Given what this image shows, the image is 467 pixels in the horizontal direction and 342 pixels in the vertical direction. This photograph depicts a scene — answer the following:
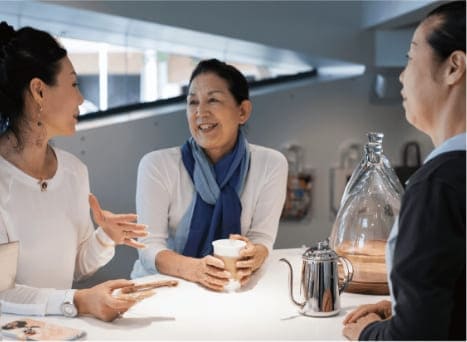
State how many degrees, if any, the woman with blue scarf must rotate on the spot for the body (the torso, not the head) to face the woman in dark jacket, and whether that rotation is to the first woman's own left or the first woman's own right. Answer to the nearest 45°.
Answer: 0° — they already face them

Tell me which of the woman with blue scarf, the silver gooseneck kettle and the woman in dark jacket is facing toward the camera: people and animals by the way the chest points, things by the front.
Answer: the woman with blue scarf

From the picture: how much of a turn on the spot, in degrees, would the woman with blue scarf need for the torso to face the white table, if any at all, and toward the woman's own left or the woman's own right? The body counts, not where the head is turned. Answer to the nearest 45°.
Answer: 0° — they already face it

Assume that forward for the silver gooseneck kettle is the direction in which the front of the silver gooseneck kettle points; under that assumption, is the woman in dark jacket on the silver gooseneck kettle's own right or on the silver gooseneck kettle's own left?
on the silver gooseneck kettle's own left

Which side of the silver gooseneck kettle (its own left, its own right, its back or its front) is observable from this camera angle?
left

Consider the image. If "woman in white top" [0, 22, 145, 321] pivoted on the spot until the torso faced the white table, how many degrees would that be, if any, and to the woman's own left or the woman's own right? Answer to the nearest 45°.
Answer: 0° — they already face it

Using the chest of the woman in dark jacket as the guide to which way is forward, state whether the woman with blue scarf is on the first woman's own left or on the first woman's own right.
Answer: on the first woman's own right

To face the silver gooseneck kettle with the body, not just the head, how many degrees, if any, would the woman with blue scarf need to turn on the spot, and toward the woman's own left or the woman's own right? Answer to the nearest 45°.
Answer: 0° — they already face it

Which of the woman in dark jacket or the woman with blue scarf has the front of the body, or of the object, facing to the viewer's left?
the woman in dark jacket

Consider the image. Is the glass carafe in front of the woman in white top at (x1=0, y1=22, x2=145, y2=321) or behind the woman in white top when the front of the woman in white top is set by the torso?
in front

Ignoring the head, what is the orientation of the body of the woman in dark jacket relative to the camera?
to the viewer's left

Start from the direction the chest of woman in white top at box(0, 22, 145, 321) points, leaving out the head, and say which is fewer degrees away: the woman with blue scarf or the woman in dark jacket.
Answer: the woman in dark jacket

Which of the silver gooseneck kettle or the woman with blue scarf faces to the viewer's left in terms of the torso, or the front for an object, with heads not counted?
the silver gooseneck kettle

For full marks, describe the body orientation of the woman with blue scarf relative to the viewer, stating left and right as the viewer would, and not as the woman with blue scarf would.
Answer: facing the viewer

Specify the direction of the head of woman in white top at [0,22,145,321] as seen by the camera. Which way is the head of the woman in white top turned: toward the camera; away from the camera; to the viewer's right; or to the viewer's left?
to the viewer's right

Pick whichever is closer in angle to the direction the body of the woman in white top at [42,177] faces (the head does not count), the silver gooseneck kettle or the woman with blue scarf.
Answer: the silver gooseneck kettle
